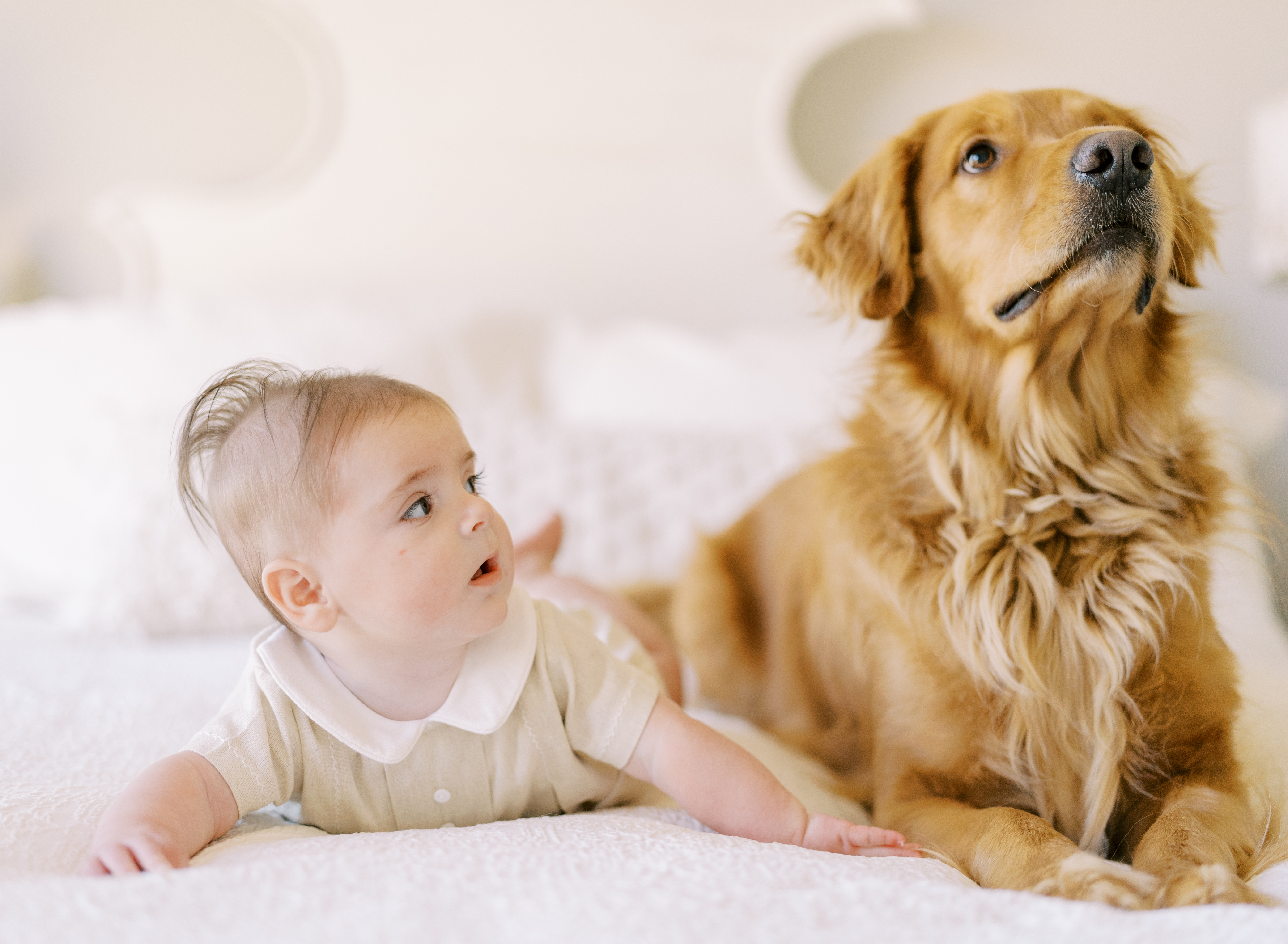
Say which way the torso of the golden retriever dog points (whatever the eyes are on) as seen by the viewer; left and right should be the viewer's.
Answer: facing the viewer and to the right of the viewer
